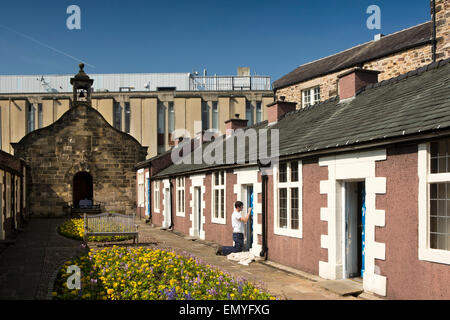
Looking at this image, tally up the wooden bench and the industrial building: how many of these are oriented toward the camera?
2

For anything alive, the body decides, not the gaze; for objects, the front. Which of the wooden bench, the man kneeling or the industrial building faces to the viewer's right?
the man kneeling

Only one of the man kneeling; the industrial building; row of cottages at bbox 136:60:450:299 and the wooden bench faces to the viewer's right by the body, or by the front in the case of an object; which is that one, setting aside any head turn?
the man kneeling

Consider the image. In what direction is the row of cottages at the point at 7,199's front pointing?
to the viewer's right

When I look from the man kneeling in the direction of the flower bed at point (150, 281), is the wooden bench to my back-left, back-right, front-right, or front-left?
back-right

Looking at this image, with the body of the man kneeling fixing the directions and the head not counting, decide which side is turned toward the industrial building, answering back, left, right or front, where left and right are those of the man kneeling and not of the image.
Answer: left

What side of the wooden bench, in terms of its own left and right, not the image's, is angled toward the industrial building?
back

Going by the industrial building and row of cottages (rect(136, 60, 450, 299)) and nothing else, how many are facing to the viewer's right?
0

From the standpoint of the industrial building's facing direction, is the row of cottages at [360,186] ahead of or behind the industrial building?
ahead

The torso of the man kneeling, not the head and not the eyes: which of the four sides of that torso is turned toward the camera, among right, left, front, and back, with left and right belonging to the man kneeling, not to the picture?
right

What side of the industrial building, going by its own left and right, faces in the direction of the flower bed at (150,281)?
front

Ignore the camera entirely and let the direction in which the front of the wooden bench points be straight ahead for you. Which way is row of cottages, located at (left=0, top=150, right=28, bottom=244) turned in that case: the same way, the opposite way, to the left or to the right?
to the left

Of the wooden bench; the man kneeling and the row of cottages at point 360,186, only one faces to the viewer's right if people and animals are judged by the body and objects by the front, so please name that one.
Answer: the man kneeling
